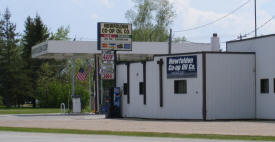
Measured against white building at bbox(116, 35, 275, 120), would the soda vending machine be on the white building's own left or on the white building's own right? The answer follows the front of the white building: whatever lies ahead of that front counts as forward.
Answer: on the white building's own right

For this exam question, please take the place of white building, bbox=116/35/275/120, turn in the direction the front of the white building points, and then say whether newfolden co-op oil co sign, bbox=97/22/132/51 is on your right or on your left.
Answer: on your right

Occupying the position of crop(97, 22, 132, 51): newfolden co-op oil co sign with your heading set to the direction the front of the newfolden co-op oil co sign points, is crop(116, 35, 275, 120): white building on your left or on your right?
on your left

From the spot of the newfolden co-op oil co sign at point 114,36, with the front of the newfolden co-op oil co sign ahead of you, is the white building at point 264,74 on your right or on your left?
on your left

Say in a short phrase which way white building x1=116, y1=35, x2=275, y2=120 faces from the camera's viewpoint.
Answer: facing the viewer and to the left of the viewer

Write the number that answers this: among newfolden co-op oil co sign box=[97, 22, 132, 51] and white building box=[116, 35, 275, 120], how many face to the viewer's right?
0

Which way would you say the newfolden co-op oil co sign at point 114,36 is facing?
toward the camera
